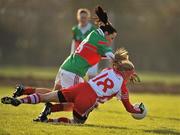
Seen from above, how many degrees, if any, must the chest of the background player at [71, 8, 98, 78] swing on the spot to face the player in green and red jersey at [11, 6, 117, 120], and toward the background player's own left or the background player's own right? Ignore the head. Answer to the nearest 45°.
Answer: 0° — they already face them

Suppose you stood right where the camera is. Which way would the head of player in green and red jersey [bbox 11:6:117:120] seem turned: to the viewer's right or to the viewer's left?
to the viewer's right

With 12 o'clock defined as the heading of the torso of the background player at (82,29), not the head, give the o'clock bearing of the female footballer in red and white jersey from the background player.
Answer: The female footballer in red and white jersey is roughly at 12 o'clock from the background player.

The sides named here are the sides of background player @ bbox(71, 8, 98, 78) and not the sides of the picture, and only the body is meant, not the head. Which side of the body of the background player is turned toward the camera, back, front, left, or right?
front
